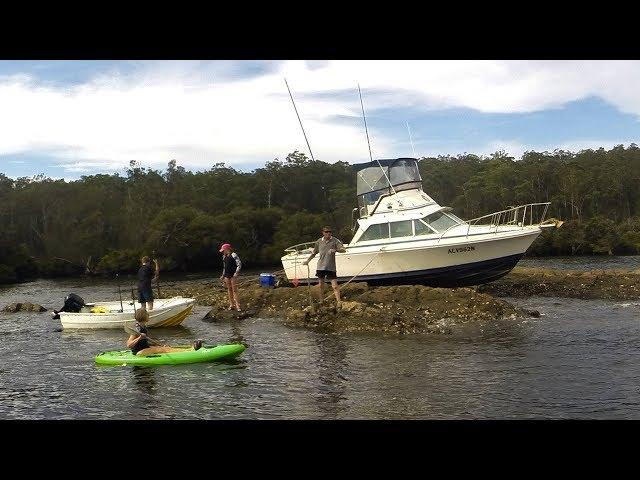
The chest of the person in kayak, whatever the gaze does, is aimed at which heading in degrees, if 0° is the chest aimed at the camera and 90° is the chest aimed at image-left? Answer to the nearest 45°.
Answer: approximately 270°

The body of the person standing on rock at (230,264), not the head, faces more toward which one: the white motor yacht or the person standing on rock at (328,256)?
the person standing on rock

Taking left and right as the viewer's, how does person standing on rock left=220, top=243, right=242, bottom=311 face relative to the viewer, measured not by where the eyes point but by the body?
facing the viewer and to the left of the viewer

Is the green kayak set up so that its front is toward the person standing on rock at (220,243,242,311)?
no

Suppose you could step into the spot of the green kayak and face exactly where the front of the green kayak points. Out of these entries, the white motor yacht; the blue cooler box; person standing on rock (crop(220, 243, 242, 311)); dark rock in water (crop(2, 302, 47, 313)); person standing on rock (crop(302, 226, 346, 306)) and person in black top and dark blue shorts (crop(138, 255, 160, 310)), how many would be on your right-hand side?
0

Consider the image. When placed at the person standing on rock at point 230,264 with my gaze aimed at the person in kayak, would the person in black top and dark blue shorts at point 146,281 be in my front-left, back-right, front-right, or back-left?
front-right

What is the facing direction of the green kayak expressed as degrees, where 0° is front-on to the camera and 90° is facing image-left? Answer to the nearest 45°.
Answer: approximately 270°

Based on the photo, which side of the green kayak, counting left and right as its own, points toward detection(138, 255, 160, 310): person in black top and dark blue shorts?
left

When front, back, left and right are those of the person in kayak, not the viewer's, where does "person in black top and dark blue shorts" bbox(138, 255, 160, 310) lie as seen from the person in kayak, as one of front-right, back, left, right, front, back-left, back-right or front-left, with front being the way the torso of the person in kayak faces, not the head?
left

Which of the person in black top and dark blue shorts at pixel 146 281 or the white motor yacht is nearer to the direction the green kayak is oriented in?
the white motor yacht

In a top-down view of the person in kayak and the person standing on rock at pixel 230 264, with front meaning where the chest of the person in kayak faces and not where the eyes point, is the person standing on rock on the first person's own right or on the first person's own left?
on the first person's own left

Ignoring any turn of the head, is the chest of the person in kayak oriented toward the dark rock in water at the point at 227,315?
no
